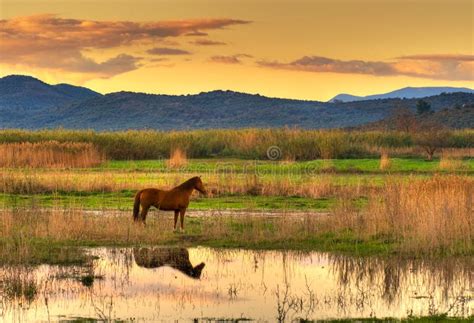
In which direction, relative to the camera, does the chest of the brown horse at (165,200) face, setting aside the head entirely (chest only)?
to the viewer's right
